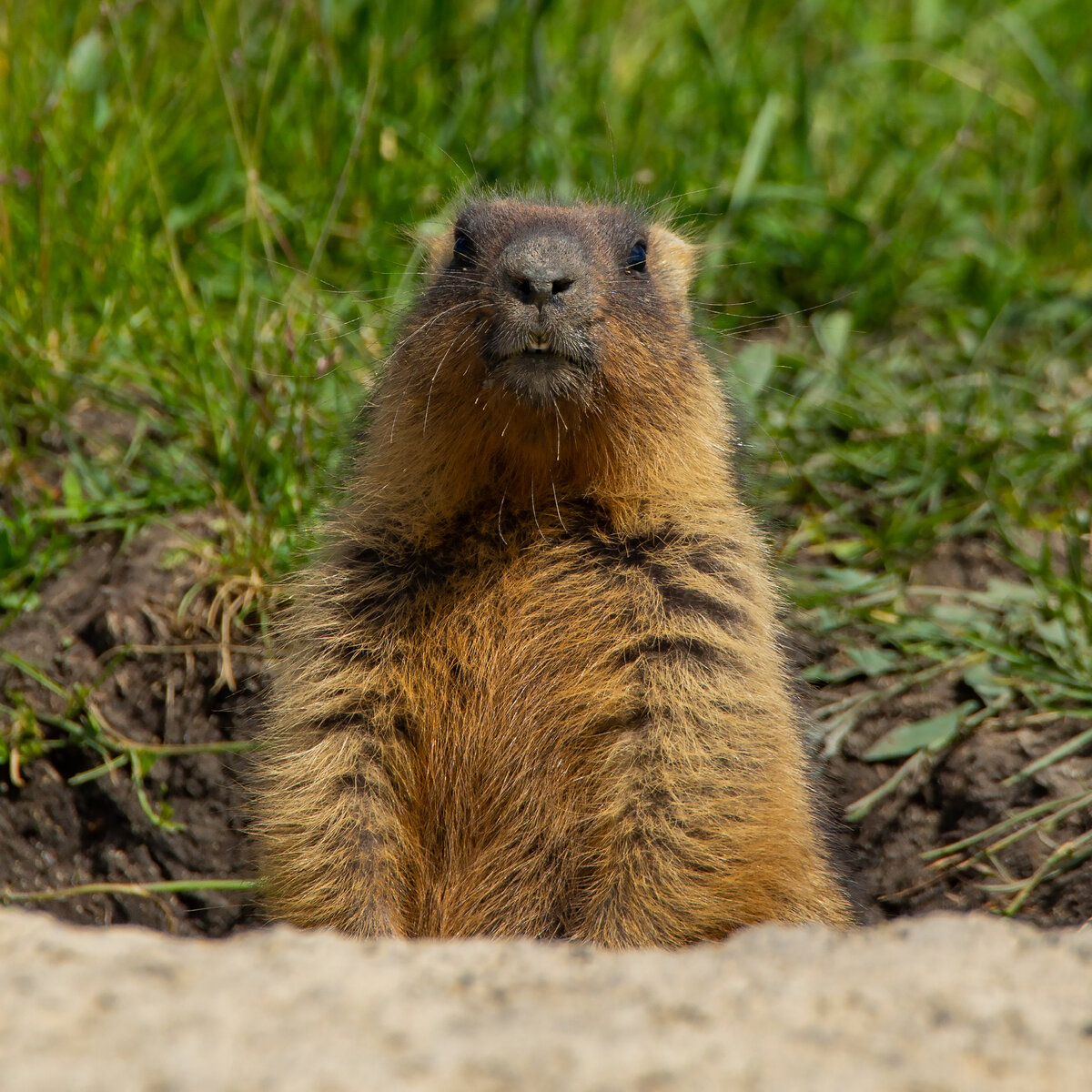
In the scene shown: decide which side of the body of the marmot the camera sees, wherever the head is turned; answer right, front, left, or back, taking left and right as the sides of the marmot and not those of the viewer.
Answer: front
